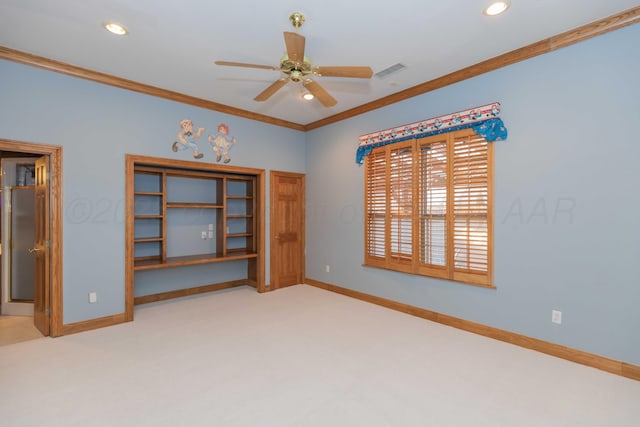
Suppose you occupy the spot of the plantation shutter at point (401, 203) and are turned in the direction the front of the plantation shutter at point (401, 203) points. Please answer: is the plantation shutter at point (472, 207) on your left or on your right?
on your left

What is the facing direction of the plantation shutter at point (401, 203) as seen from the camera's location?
facing the viewer and to the left of the viewer

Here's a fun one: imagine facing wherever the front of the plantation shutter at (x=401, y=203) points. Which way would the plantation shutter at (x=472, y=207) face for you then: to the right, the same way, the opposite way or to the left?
the same way

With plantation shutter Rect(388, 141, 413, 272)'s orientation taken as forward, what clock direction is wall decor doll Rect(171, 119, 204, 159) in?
The wall decor doll is roughly at 1 o'clock from the plantation shutter.

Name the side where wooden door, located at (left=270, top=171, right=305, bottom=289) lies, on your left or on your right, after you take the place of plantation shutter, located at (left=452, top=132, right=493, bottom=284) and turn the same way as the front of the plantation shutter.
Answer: on your right

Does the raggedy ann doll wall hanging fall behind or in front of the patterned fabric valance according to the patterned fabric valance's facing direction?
in front

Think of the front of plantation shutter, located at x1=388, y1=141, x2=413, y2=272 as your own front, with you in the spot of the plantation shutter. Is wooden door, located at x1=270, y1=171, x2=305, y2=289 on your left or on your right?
on your right

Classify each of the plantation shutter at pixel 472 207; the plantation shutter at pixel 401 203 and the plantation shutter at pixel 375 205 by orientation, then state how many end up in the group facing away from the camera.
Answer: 0

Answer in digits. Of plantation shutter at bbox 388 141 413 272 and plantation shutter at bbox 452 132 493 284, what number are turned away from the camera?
0

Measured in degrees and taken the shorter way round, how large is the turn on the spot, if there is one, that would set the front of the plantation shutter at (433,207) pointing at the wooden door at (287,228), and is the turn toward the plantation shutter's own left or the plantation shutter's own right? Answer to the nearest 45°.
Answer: approximately 45° to the plantation shutter's own right

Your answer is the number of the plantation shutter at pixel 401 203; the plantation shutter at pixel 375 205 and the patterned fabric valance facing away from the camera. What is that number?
0

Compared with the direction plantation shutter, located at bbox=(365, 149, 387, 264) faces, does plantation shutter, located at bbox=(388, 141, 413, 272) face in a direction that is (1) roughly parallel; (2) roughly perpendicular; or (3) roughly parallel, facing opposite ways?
roughly parallel

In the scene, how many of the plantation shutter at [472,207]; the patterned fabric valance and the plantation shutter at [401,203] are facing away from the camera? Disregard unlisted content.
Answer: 0

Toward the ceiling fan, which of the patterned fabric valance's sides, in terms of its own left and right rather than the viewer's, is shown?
front

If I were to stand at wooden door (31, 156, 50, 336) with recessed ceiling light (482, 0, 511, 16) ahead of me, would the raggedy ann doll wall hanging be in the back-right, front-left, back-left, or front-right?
front-left

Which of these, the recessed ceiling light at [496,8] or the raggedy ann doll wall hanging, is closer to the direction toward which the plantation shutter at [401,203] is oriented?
the raggedy ann doll wall hanging

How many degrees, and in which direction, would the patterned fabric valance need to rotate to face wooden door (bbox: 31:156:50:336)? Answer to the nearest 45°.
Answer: approximately 45° to its right

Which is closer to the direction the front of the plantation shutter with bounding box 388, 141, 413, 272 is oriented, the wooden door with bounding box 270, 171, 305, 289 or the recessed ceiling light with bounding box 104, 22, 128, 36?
the recessed ceiling light
